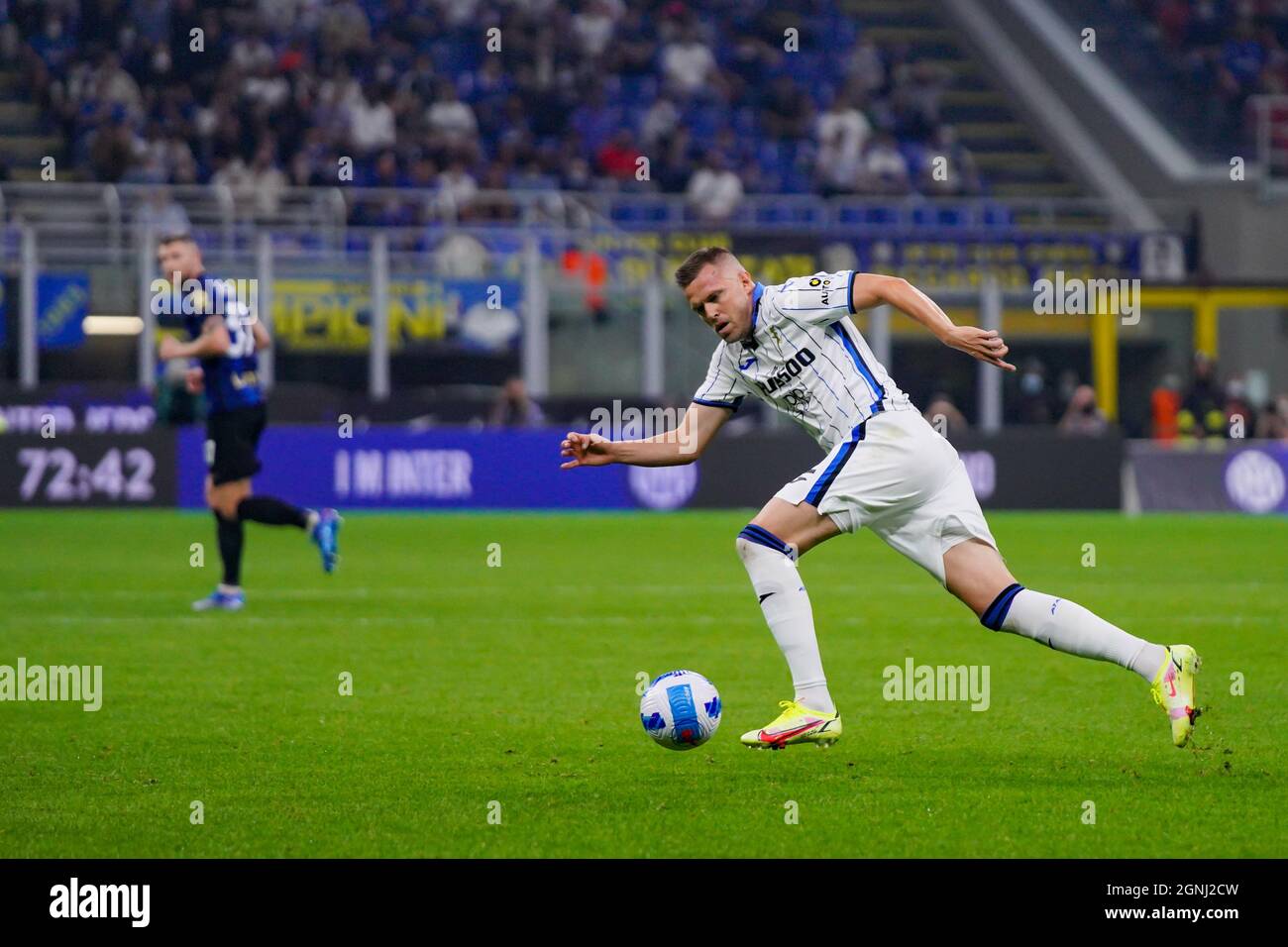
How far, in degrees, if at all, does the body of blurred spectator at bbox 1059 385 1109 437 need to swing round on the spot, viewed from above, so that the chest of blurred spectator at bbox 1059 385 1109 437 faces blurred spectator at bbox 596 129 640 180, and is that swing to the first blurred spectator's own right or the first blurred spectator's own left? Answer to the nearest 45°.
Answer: approximately 135° to the first blurred spectator's own right

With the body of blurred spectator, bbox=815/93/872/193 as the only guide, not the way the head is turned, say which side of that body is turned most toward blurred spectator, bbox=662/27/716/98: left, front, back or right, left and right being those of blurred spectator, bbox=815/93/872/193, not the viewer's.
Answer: right

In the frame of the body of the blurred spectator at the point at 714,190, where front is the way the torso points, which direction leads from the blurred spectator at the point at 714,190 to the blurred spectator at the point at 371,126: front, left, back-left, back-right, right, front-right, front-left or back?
right

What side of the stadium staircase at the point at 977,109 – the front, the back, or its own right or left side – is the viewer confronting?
front

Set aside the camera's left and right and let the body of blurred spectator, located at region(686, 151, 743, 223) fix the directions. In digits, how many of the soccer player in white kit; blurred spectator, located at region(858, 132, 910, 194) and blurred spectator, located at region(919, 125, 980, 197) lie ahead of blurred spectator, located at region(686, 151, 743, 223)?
1

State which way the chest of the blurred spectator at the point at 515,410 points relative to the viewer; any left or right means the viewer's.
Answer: facing the viewer

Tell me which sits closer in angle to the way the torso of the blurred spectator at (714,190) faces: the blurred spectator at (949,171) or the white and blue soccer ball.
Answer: the white and blue soccer ball

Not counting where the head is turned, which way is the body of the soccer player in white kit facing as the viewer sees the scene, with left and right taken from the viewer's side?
facing the viewer and to the left of the viewer

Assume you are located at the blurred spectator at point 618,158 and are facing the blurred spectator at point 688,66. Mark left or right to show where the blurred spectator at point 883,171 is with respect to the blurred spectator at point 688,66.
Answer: right

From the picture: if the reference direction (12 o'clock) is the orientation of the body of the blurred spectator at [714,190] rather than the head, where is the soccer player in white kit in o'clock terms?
The soccer player in white kit is roughly at 12 o'clock from the blurred spectator.

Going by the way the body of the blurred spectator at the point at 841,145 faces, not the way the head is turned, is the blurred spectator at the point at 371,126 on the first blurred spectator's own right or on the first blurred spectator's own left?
on the first blurred spectator's own right

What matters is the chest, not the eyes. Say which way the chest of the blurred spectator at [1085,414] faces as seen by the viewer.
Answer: toward the camera

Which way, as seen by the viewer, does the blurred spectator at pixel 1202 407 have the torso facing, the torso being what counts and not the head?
toward the camera
